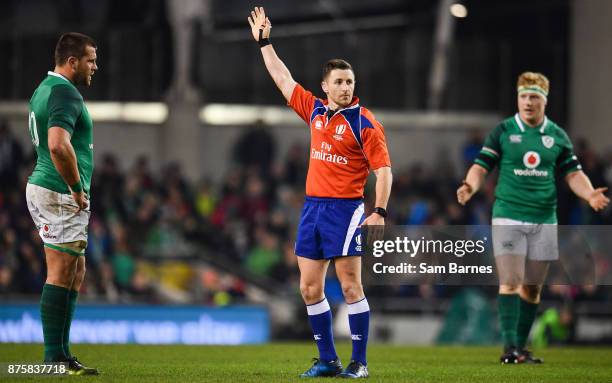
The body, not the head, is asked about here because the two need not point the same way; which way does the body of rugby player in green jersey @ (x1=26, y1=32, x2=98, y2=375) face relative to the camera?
to the viewer's right

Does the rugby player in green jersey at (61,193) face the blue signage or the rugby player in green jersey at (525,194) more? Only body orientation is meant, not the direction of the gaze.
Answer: the rugby player in green jersey

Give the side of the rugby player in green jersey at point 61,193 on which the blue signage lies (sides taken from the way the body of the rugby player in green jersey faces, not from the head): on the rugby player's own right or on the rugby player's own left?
on the rugby player's own left

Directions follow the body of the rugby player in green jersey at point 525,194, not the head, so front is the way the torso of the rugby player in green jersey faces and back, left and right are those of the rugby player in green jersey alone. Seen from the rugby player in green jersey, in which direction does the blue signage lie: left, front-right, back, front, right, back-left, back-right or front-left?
back-right

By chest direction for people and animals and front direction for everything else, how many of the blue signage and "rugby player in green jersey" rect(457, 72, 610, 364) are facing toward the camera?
2

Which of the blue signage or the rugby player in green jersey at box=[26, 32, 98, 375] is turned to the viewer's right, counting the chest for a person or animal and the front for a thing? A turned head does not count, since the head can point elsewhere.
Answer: the rugby player in green jersey

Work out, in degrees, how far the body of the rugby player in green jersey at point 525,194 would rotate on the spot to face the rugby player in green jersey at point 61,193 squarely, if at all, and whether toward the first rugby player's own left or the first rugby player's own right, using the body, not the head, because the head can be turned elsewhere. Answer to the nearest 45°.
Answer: approximately 45° to the first rugby player's own right

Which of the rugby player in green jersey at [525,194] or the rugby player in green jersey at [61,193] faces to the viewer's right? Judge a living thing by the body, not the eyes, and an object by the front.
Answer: the rugby player in green jersey at [61,193]

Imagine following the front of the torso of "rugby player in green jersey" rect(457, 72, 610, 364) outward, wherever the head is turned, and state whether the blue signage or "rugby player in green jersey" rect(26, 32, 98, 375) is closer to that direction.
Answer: the rugby player in green jersey

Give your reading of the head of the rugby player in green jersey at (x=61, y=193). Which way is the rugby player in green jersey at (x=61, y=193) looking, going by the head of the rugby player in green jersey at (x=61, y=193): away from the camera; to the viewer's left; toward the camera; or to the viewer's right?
to the viewer's right

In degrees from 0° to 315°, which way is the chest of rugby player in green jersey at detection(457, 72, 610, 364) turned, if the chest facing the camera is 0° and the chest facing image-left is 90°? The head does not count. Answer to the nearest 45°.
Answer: approximately 0°
